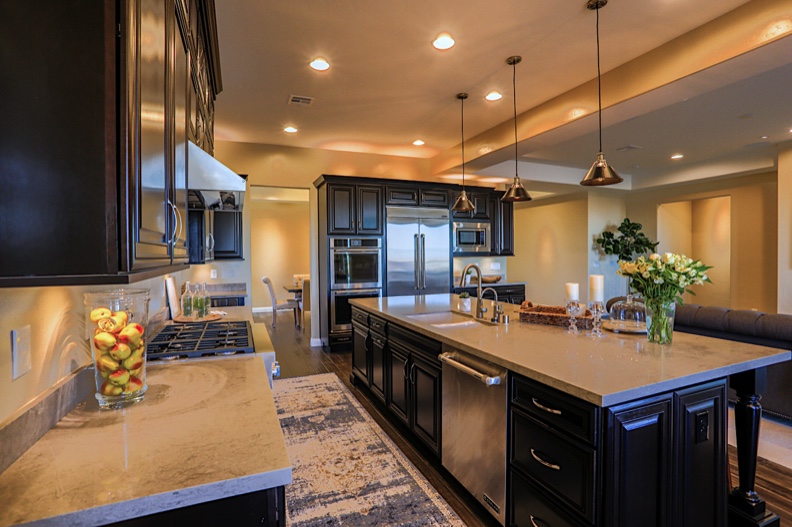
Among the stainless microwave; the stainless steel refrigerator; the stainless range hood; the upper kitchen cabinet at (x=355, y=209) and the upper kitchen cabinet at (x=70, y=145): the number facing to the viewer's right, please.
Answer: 2

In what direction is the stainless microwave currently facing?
toward the camera

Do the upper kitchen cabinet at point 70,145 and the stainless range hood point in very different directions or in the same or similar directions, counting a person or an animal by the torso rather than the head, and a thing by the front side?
same or similar directions

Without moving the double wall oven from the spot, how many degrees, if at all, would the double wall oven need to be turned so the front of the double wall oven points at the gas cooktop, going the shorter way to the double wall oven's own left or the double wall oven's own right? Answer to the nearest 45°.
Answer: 0° — it already faces it

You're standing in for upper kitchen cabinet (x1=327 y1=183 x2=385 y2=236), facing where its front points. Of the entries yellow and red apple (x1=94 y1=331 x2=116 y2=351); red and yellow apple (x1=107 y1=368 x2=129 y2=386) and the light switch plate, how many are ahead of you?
3

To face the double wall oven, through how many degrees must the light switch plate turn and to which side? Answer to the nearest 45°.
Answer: approximately 90° to its left

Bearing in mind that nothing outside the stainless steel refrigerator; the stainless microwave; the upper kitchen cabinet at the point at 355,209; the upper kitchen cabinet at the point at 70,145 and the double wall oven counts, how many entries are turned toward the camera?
4

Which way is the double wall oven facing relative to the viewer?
toward the camera

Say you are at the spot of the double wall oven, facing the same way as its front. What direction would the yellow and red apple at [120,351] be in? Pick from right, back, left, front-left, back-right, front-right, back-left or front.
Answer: front

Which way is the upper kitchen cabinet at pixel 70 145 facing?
to the viewer's right

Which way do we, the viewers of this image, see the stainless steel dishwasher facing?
facing the viewer and to the left of the viewer

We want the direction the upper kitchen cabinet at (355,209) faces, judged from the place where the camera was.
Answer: facing the viewer

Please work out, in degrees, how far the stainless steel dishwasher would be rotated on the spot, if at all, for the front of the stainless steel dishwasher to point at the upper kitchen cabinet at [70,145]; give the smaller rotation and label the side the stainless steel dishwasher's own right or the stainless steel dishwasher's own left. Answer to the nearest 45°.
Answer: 0° — it already faces it

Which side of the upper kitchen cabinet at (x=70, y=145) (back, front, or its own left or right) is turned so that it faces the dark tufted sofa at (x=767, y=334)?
front

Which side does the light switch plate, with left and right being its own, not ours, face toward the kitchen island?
front

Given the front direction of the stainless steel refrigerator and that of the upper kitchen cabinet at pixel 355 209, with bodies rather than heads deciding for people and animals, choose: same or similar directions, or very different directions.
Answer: same or similar directions

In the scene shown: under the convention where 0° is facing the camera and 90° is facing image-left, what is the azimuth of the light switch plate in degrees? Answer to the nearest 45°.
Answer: approximately 315°
